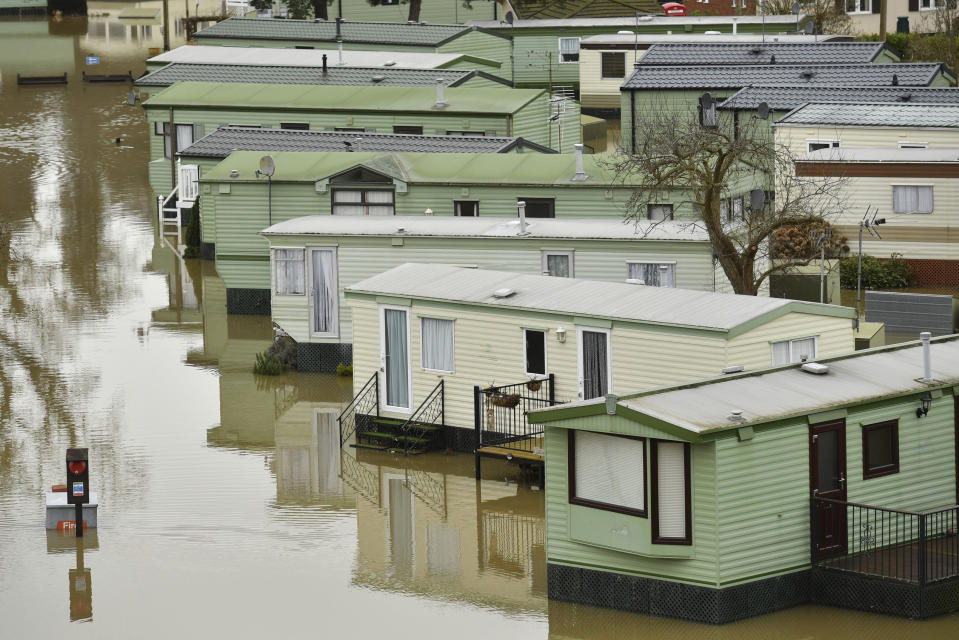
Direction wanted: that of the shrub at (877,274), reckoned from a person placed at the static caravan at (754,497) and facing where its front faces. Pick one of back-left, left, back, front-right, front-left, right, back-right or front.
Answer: back-right

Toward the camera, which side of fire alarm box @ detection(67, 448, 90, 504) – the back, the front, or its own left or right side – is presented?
front

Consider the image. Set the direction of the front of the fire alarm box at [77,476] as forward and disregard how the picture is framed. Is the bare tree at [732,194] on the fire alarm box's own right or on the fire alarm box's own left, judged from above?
on the fire alarm box's own left

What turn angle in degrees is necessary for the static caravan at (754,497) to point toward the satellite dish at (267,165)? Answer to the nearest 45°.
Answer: approximately 90° to its right

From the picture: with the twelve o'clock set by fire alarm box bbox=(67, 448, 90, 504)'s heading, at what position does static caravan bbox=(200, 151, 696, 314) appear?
The static caravan is roughly at 7 o'clock from the fire alarm box.

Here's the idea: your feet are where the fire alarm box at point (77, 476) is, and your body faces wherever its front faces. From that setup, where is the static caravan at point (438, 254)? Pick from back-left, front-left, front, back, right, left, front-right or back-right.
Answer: back-left

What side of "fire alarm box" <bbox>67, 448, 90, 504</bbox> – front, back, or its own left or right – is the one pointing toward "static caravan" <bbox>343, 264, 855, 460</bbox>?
left

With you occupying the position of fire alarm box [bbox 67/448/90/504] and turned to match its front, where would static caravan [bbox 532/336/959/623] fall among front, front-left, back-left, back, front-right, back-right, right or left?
front-left

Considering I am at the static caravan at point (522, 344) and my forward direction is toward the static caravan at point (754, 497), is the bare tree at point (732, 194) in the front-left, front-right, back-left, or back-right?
back-left

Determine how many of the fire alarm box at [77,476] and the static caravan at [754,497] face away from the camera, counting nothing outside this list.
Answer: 0

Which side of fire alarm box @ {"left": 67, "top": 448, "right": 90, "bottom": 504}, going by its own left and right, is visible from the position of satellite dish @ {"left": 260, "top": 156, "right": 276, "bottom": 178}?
back

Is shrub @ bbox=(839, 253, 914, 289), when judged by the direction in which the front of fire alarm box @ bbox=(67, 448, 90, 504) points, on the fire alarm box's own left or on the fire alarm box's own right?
on the fire alarm box's own left

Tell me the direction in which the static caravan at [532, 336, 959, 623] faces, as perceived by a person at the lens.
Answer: facing the viewer and to the left of the viewer

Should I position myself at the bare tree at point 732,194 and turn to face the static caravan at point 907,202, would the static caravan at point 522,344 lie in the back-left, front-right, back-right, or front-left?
back-right
